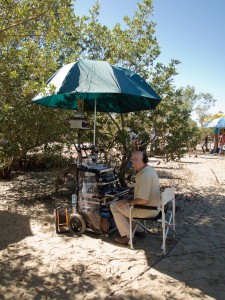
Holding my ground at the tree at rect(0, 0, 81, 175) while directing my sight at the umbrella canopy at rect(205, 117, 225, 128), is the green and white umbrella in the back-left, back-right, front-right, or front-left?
back-right

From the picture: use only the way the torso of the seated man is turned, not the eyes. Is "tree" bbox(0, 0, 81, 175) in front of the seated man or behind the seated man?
in front

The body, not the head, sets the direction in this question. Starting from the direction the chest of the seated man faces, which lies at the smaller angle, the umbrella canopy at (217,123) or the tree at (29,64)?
the tree

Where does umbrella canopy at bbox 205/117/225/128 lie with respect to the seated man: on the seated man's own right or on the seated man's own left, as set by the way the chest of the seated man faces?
on the seated man's own right

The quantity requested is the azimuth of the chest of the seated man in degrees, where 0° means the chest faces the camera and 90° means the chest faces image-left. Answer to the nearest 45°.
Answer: approximately 90°
